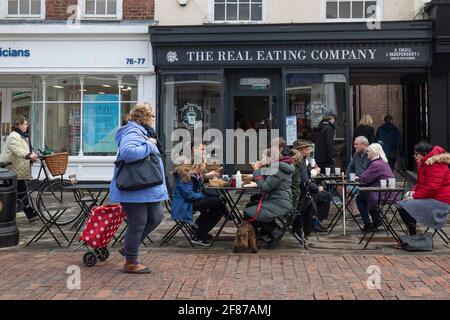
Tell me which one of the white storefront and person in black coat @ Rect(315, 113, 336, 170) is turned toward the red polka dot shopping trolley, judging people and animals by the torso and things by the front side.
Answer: the white storefront

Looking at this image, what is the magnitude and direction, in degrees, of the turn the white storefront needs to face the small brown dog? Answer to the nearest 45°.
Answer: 0° — it already faces it

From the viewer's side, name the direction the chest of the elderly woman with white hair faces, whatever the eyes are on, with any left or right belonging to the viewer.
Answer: facing to the left of the viewer

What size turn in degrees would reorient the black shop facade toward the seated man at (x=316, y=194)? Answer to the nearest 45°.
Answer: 0° — it already faces them

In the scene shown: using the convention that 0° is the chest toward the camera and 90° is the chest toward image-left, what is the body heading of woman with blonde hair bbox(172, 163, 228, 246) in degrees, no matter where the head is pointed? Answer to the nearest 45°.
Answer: approximately 270°

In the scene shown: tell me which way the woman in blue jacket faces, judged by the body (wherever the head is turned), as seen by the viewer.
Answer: to the viewer's right

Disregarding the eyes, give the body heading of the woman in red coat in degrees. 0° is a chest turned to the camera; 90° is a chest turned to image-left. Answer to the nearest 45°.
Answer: approximately 90°

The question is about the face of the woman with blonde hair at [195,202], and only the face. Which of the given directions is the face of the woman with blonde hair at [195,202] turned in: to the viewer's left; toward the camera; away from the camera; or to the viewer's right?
to the viewer's right
